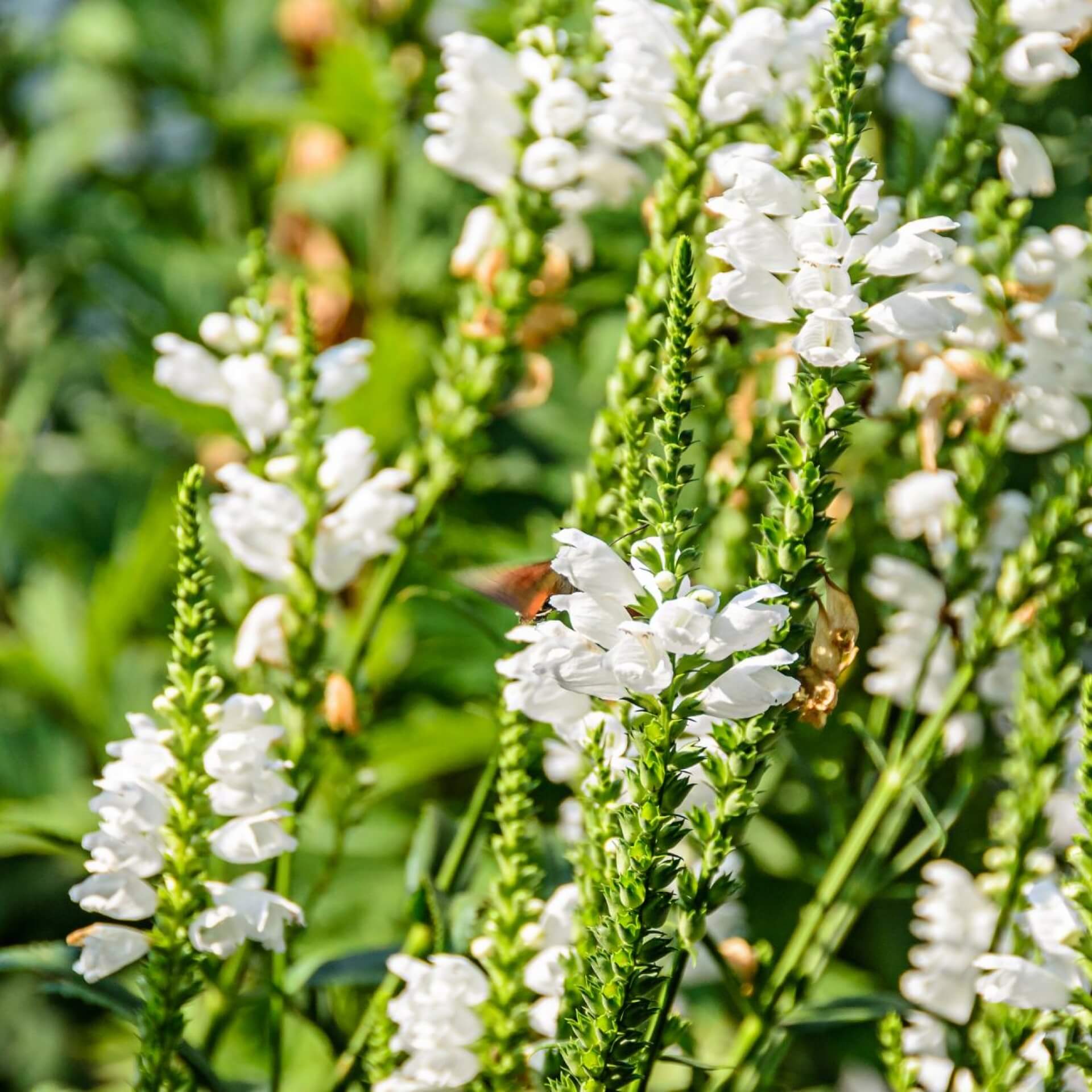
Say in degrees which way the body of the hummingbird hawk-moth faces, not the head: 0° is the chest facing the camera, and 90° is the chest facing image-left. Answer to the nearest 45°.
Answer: approximately 270°
